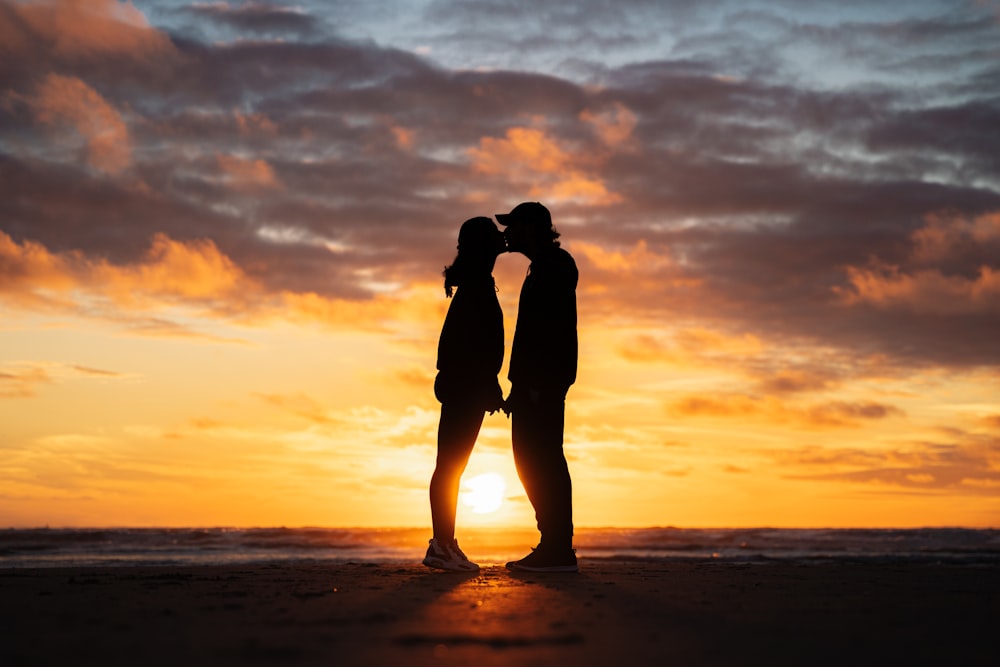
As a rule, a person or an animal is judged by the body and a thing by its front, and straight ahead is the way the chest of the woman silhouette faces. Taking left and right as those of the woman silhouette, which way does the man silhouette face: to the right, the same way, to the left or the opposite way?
the opposite way

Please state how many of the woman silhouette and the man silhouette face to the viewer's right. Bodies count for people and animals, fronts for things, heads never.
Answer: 1

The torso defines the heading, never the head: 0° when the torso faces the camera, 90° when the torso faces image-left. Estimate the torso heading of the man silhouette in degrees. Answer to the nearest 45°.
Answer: approximately 90°

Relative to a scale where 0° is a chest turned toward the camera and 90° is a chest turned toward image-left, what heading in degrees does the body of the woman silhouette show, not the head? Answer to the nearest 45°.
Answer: approximately 270°

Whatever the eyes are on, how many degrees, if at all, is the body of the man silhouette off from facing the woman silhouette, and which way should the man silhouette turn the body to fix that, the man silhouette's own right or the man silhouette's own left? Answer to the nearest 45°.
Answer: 0° — they already face them

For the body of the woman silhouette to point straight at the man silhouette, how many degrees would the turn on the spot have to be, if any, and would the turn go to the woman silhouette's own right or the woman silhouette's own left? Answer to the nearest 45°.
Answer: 0° — they already face them
